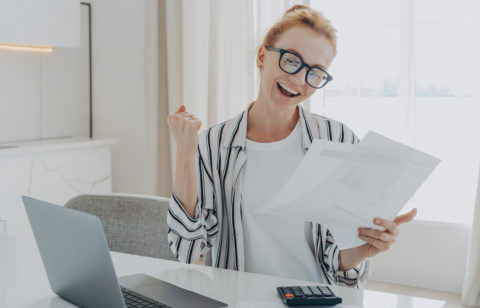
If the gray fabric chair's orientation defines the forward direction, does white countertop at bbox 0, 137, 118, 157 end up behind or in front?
behind

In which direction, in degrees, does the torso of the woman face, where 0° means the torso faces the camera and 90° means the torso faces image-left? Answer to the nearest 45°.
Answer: approximately 0°

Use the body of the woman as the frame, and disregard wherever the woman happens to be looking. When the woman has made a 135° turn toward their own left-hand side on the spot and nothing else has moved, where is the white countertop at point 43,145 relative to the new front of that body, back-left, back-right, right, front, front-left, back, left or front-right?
left

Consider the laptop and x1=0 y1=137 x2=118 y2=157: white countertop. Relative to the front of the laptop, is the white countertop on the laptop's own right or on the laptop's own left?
on the laptop's own left

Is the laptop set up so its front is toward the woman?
yes

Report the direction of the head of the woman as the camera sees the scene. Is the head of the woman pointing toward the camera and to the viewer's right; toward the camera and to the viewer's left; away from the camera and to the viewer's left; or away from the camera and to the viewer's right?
toward the camera and to the viewer's right

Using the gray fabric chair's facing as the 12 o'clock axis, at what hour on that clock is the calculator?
The calculator is roughly at 11 o'clock from the gray fabric chair.

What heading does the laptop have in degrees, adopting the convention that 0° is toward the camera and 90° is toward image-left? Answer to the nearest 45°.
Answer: approximately 225°
